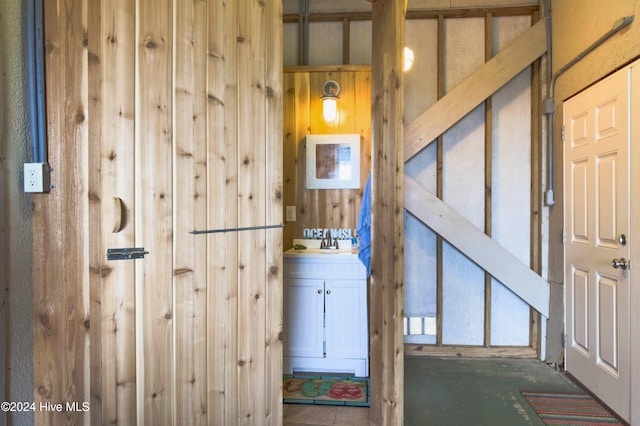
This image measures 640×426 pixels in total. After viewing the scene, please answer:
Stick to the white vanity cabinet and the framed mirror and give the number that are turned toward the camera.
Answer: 2

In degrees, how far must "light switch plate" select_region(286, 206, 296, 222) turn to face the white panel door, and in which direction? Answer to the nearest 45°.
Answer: approximately 45° to its left

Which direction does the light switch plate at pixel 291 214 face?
toward the camera

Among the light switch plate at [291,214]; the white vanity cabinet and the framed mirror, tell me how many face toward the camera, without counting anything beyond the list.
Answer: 3

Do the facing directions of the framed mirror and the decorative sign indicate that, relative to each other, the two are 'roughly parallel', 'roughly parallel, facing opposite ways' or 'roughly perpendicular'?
roughly parallel

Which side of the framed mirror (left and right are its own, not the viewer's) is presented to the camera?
front

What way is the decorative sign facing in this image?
toward the camera

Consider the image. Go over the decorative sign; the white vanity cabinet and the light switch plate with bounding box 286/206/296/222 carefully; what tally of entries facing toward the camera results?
3

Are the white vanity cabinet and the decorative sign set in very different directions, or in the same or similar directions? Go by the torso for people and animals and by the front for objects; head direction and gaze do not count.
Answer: same or similar directions

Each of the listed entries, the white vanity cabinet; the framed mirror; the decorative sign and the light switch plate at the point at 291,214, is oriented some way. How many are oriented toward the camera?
4
